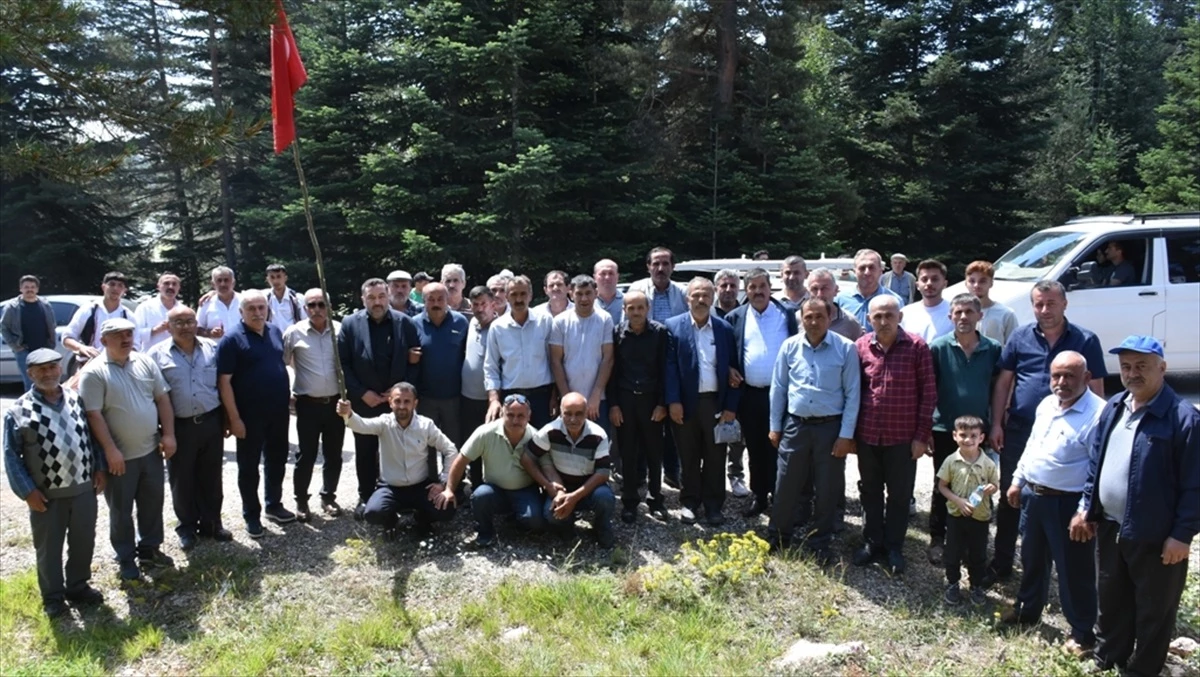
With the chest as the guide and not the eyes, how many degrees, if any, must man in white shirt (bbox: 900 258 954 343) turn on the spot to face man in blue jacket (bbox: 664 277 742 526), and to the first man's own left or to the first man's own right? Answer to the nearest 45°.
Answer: approximately 90° to the first man's own right

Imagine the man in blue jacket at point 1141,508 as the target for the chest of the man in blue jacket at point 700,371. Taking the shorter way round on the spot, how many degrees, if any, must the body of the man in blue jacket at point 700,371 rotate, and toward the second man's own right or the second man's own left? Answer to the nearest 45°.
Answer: approximately 45° to the second man's own left

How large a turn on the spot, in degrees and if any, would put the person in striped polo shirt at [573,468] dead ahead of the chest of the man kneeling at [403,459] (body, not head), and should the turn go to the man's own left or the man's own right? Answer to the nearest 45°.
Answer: approximately 90° to the man's own left

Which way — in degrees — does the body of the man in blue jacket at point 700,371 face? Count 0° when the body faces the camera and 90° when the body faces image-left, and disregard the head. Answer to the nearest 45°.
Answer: approximately 0°

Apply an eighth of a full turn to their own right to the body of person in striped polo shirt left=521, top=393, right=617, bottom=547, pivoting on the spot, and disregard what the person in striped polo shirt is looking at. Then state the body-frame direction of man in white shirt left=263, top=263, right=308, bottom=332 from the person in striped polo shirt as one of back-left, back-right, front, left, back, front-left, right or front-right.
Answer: right

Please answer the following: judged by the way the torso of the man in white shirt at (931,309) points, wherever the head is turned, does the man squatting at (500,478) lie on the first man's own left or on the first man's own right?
on the first man's own right
